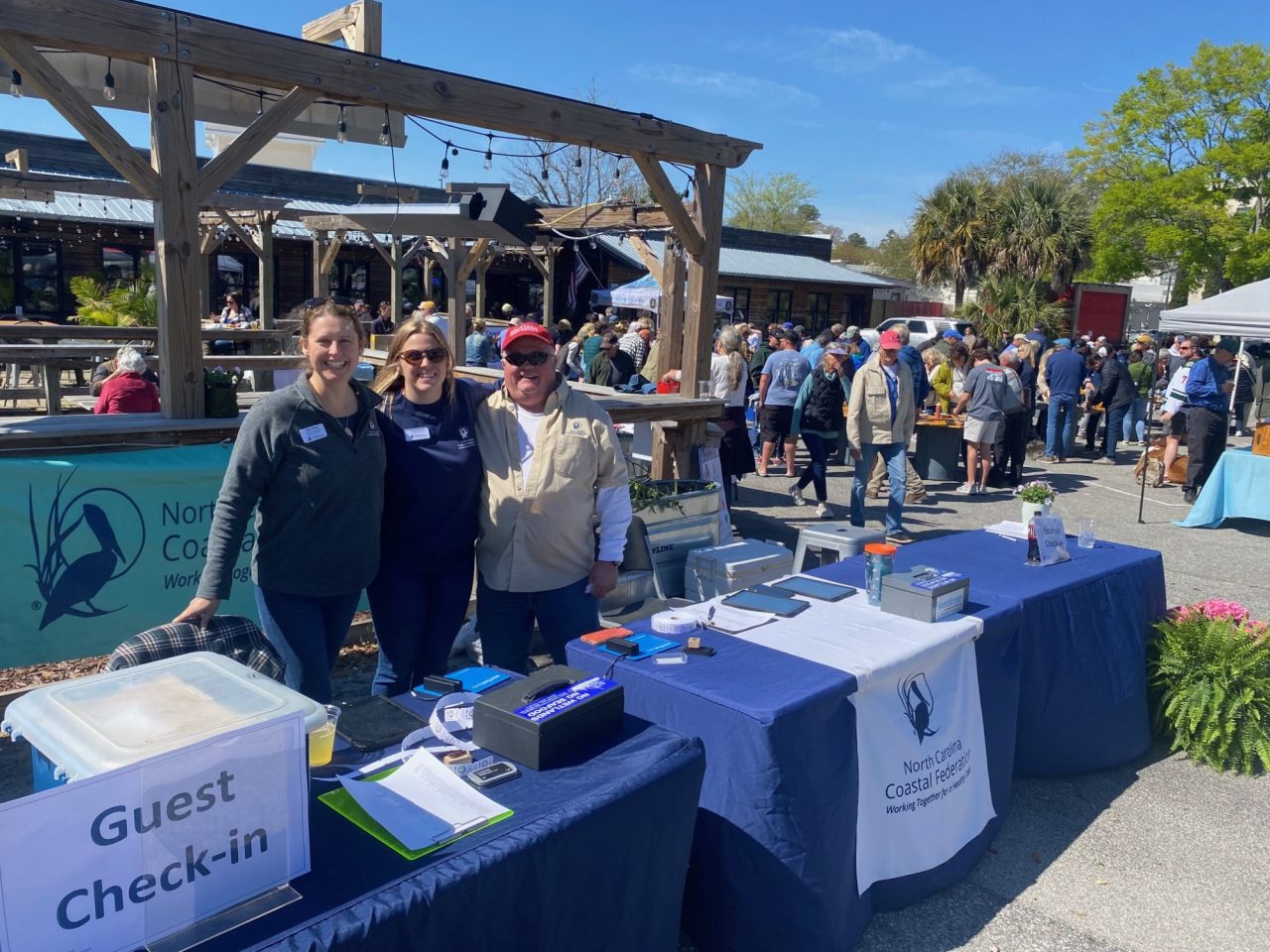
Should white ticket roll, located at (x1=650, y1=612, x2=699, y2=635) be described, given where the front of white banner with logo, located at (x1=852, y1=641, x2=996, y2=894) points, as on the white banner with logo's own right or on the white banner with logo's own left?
on the white banner with logo's own right

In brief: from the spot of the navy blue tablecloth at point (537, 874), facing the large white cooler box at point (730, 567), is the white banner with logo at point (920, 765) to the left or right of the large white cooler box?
right

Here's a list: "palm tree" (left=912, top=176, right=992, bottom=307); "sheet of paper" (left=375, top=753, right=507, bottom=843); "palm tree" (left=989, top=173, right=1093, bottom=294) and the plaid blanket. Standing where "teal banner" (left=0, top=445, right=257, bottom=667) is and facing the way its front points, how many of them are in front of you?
2
